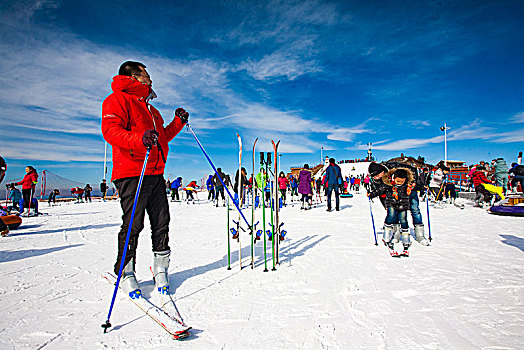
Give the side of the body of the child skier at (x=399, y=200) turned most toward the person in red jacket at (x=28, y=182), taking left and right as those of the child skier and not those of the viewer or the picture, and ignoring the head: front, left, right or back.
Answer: right

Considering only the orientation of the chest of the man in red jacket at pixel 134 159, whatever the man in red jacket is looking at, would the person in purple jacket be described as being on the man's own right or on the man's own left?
on the man's own left

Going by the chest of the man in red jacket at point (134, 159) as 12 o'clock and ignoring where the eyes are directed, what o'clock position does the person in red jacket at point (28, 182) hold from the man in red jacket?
The person in red jacket is roughly at 7 o'clock from the man in red jacket.

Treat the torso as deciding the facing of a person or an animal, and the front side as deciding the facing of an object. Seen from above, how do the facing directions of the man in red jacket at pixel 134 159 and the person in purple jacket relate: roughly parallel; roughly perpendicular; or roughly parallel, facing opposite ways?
roughly perpendicular

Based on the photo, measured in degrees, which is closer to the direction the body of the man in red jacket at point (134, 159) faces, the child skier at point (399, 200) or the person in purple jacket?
the child skier

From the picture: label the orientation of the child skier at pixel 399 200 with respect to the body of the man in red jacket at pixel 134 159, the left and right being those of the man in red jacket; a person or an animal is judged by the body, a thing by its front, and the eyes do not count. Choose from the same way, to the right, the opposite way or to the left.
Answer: to the right

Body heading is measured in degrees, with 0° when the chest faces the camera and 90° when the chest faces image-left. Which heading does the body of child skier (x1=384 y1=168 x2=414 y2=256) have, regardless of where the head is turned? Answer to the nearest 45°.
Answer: approximately 0°

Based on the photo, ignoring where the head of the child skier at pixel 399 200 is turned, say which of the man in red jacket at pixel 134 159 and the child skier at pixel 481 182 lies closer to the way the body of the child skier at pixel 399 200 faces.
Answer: the man in red jacket
